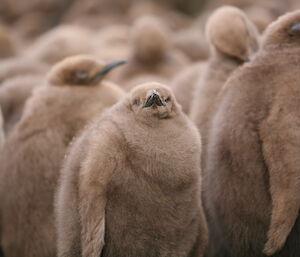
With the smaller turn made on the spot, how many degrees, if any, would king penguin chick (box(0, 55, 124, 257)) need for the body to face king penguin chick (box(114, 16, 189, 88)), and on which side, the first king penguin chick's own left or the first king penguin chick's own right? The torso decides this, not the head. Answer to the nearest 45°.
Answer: approximately 45° to the first king penguin chick's own left

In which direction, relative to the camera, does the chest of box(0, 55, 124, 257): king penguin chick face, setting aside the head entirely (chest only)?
to the viewer's right

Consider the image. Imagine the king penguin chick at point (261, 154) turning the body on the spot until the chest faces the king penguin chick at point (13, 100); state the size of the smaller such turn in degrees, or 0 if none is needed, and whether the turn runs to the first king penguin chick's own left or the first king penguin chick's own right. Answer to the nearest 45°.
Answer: approximately 135° to the first king penguin chick's own left

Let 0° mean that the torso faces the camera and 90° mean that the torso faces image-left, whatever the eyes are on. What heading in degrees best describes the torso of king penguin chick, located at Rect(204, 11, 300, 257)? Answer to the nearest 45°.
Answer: approximately 270°

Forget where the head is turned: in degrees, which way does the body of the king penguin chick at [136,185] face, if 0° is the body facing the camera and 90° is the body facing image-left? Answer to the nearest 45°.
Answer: approximately 315°
